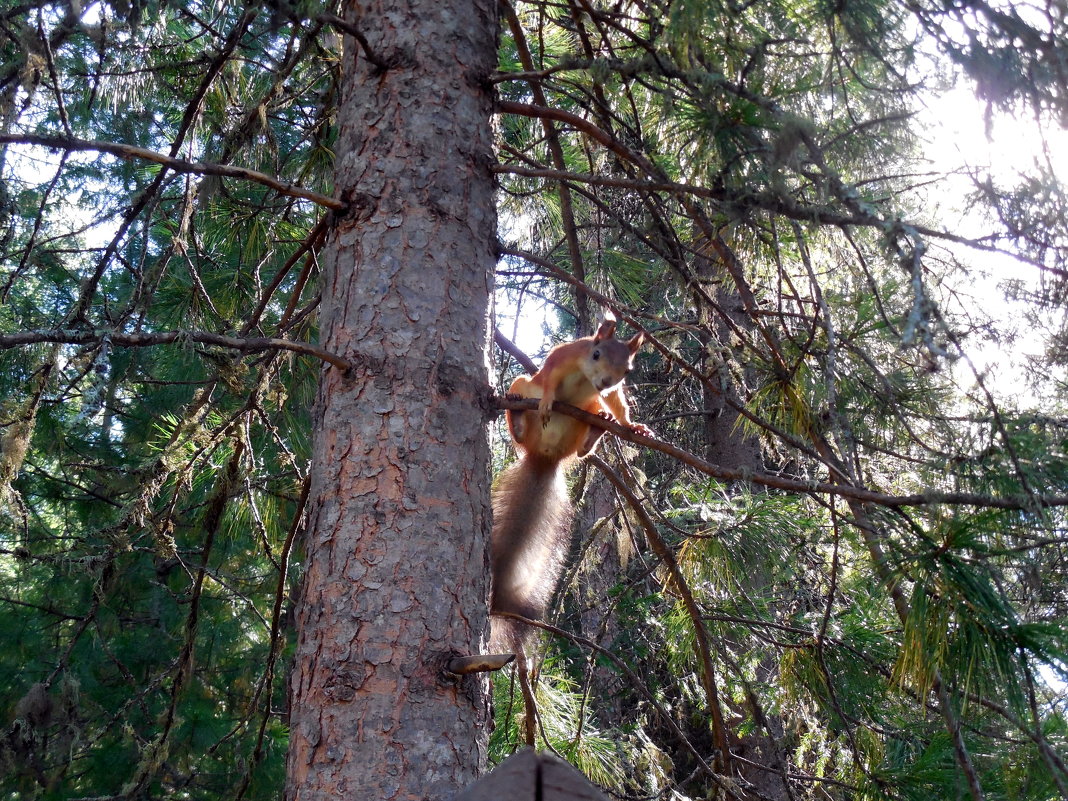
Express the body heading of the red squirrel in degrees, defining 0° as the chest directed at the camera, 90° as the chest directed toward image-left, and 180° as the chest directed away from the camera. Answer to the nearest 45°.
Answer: approximately 315°
